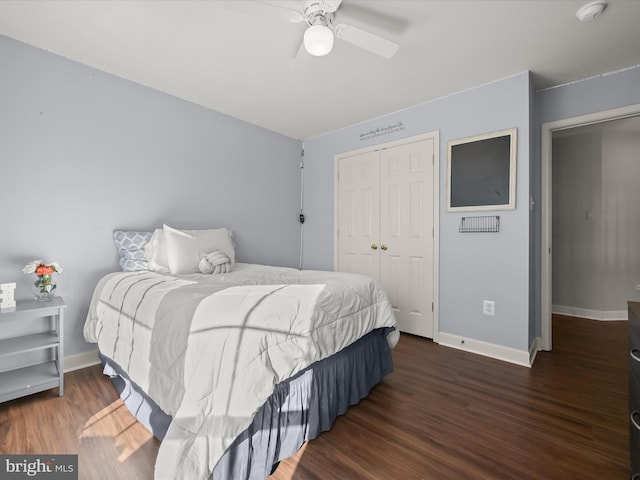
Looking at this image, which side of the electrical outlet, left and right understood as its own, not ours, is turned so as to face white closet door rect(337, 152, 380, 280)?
right

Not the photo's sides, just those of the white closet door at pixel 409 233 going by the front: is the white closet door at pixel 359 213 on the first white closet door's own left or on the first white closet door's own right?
on the first white closet door's own right

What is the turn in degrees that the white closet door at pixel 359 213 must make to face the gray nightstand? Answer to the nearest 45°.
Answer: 0° — it already faces it

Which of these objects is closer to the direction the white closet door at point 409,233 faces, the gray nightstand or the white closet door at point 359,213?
the gray nightstand

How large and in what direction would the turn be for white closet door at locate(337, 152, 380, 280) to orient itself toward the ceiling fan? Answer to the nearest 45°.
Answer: approximately 45° to its left

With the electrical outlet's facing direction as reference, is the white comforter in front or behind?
in front

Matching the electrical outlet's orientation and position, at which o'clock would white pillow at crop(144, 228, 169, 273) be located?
The white pillow is roughly at 2 o'clock from the electrical outlet.

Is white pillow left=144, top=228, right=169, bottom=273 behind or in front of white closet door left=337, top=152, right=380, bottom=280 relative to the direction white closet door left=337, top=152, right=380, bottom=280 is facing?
in front

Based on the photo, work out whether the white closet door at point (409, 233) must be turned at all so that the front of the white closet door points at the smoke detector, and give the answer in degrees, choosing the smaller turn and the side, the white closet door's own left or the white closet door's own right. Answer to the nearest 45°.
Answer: approximately 90° to the white closet door's own left

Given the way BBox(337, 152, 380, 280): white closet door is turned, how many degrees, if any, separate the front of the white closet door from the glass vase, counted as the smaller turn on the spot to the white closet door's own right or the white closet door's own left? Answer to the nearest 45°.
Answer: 0° — it already faces it

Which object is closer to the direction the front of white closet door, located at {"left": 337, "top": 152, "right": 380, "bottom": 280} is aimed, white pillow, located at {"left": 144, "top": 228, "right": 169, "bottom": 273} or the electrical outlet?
the white pillow
